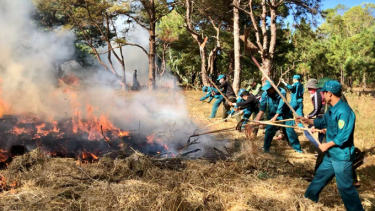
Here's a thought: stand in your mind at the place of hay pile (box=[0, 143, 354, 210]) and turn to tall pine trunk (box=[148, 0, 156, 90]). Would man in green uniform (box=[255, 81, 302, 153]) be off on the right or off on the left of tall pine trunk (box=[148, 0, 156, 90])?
right

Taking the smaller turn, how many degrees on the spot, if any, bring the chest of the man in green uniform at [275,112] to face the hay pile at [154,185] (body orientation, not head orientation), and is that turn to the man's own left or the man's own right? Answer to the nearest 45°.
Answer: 0° — they already face it

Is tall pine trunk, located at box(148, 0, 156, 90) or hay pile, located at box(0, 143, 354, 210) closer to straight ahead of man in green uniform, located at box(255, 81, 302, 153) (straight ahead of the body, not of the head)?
the hay pile

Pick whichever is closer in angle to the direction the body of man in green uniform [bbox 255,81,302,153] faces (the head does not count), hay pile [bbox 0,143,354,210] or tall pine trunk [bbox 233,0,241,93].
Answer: the hay pile

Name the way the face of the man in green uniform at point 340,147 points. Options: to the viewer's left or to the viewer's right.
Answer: to the viewer's left

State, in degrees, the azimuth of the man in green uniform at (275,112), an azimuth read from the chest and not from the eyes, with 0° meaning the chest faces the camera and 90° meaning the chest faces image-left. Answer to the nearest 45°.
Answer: approximately 45°

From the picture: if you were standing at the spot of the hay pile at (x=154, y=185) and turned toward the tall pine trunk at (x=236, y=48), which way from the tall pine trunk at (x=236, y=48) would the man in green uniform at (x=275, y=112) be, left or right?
right

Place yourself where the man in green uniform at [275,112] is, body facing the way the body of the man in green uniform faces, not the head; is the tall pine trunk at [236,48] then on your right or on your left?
on your right

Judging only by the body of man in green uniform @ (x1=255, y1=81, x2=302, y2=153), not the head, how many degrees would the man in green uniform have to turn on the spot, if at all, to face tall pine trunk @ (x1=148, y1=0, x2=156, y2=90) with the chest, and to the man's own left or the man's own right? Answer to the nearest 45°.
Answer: approximately 90° to the man's own right

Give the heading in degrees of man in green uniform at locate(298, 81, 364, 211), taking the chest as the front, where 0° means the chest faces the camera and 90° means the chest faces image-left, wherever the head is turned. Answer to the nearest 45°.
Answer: approximately 90°

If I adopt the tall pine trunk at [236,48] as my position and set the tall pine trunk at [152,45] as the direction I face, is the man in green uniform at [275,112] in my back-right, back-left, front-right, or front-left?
back-left
